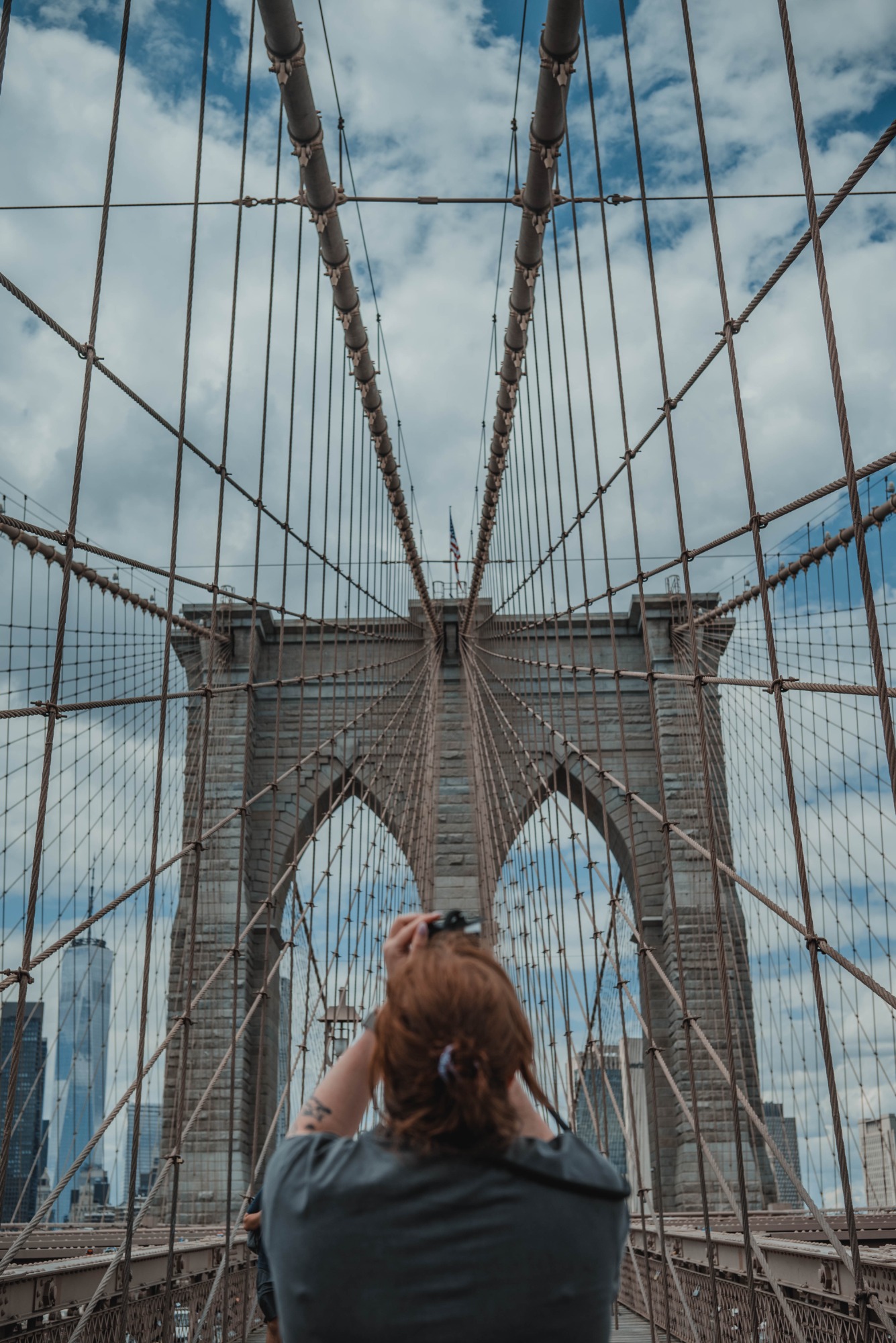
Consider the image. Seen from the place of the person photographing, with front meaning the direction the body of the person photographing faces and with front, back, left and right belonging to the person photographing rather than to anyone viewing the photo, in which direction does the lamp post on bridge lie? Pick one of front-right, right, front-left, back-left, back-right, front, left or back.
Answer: front

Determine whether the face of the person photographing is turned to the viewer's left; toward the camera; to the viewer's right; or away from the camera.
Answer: away from the camera

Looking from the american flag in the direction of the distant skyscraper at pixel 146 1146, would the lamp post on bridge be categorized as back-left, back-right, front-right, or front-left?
back-left

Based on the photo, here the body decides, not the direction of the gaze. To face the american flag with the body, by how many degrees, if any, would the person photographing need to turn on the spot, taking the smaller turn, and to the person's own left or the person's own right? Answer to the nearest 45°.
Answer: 0° — they already face it

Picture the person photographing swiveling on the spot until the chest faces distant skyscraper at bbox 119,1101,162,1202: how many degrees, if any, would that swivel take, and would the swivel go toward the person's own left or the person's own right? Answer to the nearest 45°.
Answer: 0° — they already face it

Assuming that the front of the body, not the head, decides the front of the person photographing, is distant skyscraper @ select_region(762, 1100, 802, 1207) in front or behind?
in front

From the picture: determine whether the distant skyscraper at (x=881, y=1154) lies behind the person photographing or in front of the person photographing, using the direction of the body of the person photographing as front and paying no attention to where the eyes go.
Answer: in front

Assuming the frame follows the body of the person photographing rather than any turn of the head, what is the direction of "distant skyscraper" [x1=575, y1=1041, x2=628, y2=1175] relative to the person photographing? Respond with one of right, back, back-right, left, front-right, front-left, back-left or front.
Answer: front

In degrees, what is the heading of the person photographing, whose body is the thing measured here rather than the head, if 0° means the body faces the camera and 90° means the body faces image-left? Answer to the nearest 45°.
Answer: approximately 180°

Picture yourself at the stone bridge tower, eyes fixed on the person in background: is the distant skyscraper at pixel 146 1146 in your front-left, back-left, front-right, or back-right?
back-right

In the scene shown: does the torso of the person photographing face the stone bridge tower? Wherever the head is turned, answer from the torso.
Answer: yes
